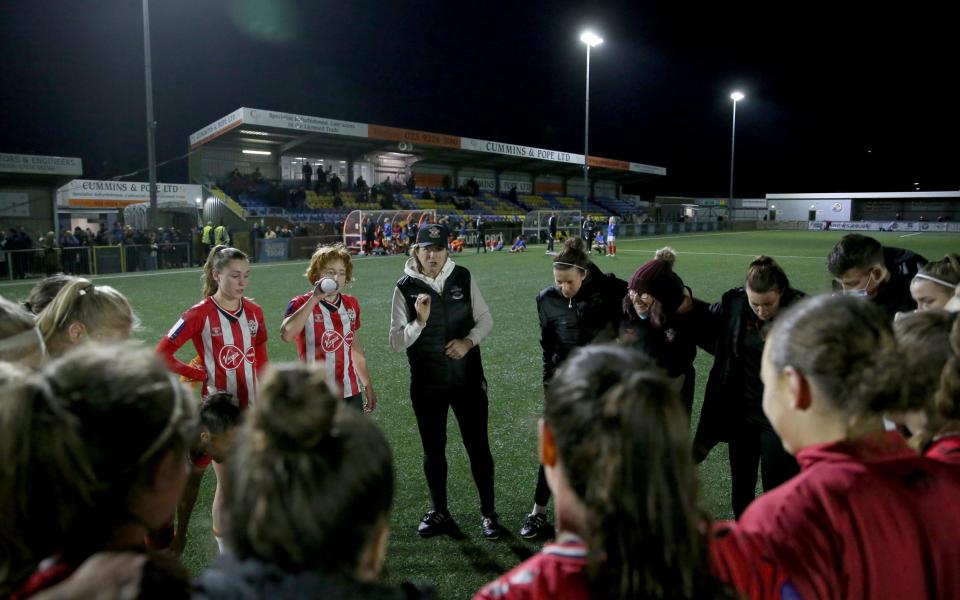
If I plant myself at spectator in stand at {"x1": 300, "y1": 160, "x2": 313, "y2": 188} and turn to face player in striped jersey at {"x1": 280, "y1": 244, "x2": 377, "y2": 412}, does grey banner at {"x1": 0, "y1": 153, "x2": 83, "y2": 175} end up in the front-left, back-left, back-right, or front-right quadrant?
front-right

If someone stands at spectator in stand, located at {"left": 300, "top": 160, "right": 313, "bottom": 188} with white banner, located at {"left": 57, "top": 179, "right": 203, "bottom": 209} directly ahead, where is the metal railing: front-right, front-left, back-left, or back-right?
front-left

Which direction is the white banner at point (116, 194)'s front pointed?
toward the camera

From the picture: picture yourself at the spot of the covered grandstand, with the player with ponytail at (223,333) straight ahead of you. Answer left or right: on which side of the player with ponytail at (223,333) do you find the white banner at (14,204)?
right

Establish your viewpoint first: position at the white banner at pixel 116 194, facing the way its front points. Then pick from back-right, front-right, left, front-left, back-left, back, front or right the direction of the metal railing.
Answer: front

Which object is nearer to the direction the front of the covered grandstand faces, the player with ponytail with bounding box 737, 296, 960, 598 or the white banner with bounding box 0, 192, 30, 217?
the player with ponytail

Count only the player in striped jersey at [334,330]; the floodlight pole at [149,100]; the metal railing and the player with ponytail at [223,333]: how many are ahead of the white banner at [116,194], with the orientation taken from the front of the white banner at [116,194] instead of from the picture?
4

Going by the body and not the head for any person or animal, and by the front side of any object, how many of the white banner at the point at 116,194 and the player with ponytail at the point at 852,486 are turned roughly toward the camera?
1

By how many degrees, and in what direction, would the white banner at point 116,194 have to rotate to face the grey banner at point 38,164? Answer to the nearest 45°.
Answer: approximately 45° to its right

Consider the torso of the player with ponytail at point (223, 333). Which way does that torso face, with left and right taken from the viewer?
facing the viewer and to the right of the viewer

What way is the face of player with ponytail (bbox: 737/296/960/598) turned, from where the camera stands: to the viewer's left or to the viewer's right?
to the viewer's left

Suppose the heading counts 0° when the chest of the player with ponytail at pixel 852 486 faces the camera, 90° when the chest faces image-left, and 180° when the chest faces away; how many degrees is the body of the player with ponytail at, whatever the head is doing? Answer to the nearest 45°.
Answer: approximately 135°

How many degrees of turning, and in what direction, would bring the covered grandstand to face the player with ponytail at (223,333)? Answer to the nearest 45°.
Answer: approximately 45° to its right
